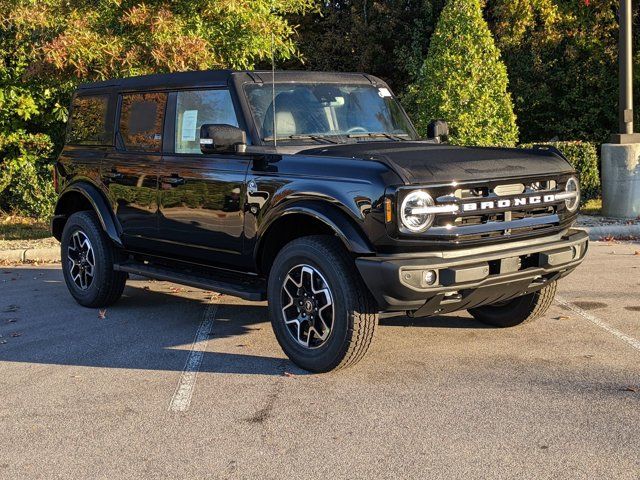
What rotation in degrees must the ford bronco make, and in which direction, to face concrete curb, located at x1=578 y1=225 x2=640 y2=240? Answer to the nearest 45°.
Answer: approximately 90° to its left

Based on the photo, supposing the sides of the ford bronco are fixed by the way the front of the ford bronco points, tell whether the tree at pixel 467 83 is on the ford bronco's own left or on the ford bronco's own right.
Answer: on the ford bronco's own left

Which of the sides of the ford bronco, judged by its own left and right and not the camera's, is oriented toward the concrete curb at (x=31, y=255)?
back

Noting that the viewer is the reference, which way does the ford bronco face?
facing the viewer and to the right of the viewer

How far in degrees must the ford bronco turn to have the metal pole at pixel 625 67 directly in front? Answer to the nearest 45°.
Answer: approximately 90° to its left

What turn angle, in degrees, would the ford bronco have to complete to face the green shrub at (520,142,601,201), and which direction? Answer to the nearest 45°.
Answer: approximately 90° to its left
